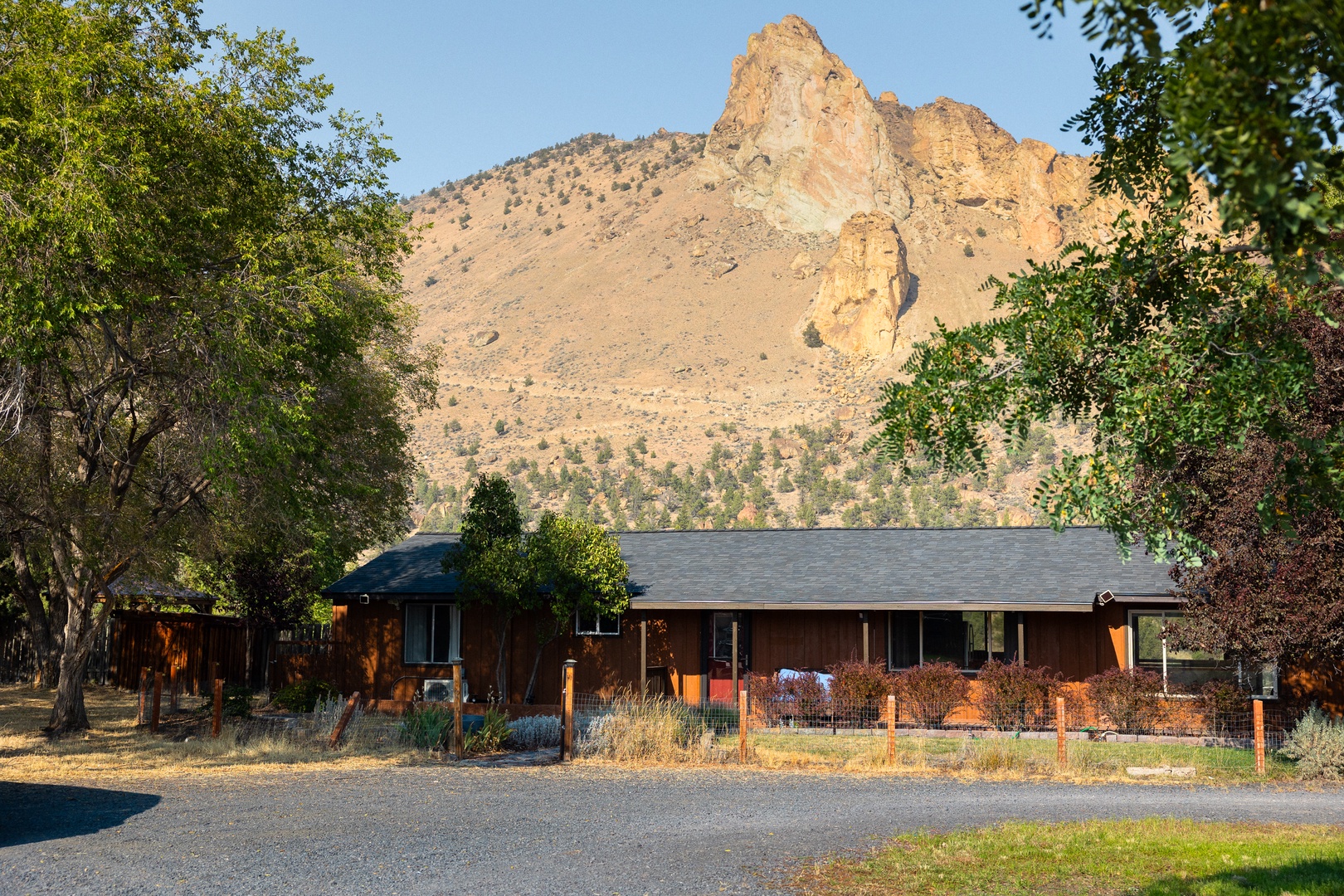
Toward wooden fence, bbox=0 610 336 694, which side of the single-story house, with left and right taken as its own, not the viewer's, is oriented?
right

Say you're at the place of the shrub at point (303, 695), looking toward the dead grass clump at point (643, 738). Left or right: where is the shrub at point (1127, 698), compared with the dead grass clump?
left

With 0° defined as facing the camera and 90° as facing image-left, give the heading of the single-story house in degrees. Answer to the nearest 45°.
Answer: approximately 0°

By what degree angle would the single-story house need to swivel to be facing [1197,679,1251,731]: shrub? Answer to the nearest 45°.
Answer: approximately 45° to its left

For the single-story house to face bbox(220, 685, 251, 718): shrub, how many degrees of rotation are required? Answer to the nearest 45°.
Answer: approximately 45° to its right

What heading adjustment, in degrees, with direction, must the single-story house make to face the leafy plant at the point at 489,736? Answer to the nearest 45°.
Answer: approximately 45° to its right
